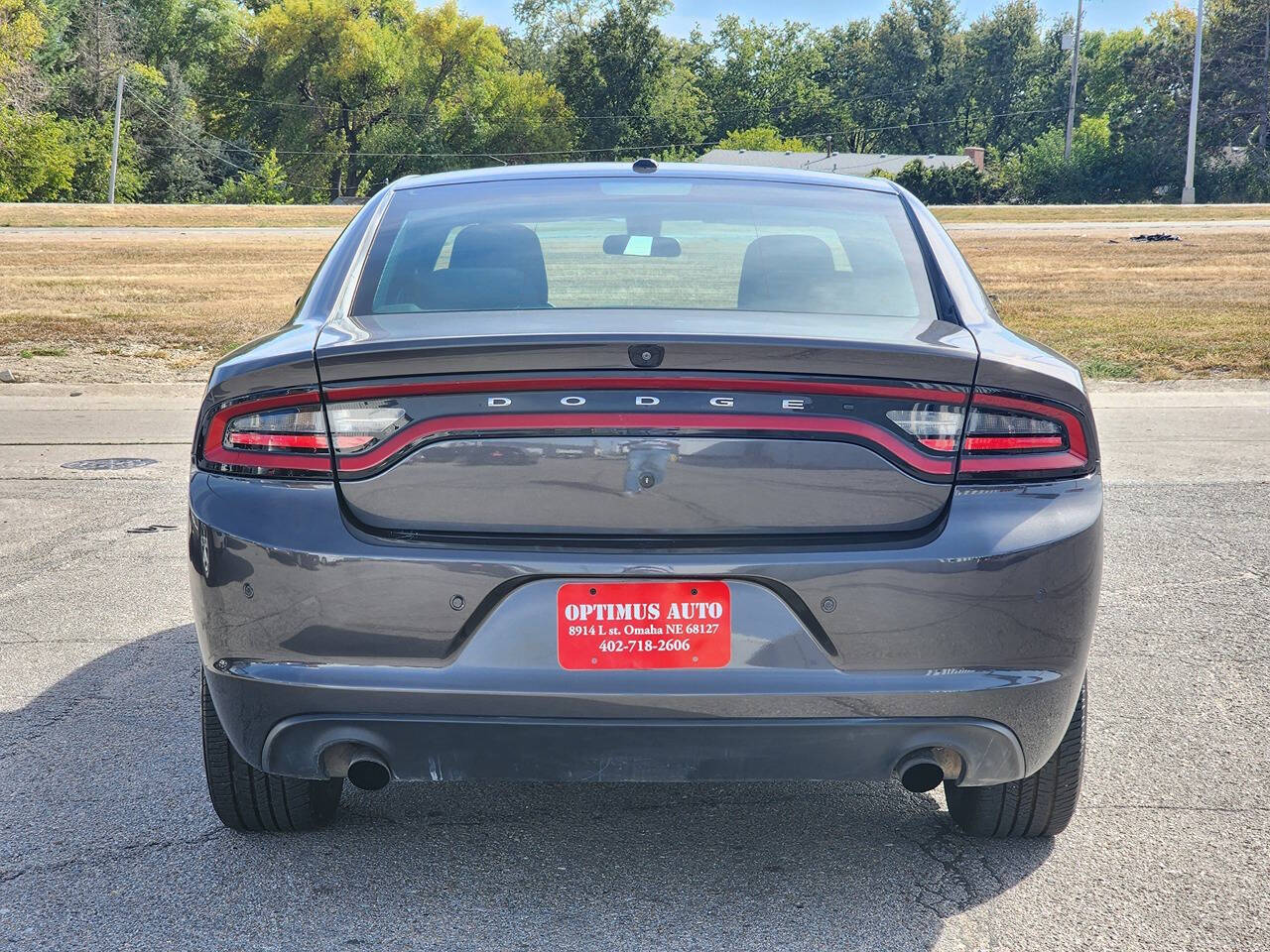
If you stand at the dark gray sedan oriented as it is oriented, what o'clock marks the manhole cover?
The manhole cover is roughly at 11 o'clock from the dark gray sedan.

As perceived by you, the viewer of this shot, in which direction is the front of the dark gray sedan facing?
facing away from the viewer
